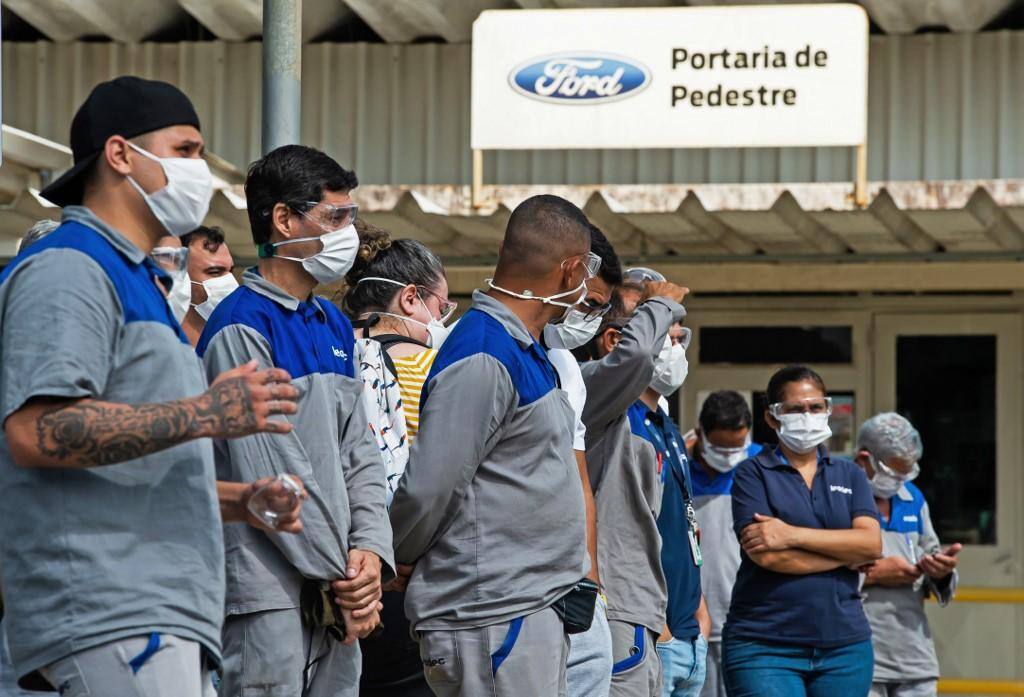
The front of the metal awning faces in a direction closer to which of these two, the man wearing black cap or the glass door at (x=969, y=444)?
the man wearing black cap

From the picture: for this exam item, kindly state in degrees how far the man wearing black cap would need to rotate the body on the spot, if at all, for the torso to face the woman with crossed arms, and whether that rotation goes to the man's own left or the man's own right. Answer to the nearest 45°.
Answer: approximately 45° to the man's own left

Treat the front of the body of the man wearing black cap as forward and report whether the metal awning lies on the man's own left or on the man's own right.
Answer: on the man's own left

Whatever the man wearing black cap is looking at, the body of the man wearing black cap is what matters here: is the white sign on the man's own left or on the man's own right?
on the man's own left

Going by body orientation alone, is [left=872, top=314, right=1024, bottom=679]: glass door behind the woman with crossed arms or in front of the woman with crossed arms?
behind

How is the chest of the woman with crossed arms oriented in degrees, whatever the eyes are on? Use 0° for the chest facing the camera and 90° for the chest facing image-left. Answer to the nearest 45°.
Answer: approximately 0°

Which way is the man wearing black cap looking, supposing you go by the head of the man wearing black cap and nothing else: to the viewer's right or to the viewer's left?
to the viewer's right

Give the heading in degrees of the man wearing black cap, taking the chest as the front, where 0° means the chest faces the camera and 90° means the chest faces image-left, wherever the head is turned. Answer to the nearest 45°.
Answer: approximately 270°
